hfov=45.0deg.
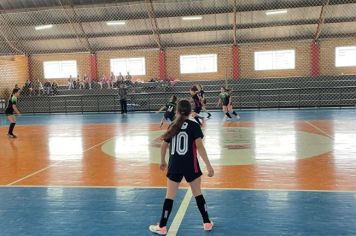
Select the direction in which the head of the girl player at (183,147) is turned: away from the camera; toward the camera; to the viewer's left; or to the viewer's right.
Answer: away from the camera

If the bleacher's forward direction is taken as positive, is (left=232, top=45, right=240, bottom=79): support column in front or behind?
behind

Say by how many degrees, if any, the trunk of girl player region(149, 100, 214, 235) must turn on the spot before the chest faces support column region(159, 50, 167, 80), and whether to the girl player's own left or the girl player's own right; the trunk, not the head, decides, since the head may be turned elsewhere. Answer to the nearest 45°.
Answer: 0° — they already face it

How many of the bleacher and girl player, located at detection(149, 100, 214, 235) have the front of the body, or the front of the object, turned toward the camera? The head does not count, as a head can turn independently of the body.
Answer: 1

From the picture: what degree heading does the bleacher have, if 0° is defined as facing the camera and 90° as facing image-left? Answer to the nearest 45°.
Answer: approximately 0°

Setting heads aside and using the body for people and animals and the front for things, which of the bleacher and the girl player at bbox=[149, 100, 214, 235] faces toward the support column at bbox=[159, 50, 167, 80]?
the girl player

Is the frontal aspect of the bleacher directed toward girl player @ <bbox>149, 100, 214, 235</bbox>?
yes

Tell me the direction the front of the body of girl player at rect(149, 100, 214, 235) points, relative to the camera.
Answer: away from the camera

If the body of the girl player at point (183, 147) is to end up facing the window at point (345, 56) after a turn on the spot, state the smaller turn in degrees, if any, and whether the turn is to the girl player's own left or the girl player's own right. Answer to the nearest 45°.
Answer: approximately 45° to the girl player's own right

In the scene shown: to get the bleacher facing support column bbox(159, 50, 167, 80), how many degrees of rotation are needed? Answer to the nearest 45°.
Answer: approximately 135° to its right
